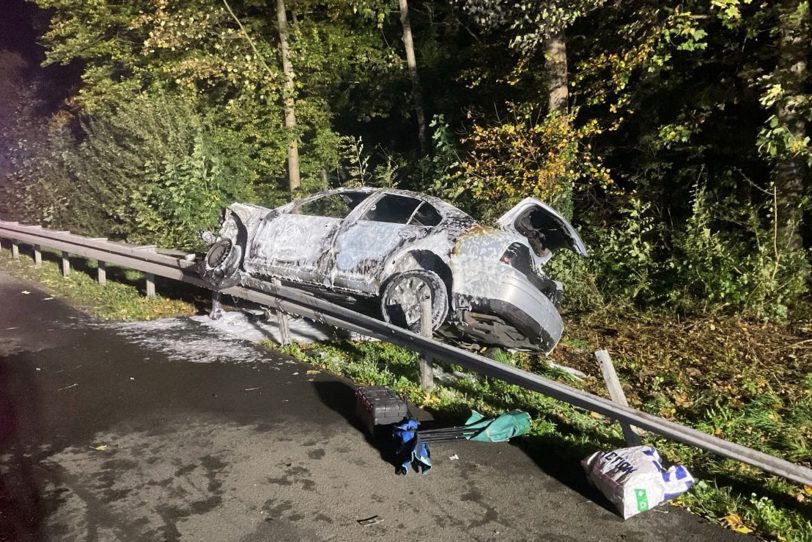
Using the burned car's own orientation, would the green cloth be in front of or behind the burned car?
behind

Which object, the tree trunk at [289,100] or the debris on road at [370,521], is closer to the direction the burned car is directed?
the tree trunk

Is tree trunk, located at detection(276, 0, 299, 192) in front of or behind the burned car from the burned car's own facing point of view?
in front

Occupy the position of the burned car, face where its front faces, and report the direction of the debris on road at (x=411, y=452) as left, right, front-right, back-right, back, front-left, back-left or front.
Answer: back-left

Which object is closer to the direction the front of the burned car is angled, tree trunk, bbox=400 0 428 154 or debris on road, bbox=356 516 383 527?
the tree trunk

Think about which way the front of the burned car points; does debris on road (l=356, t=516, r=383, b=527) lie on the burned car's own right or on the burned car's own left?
on the burned car's own left

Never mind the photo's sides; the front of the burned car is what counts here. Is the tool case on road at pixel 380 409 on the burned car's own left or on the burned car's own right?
on the burned car's own left

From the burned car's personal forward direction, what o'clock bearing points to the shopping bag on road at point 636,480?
The shopping bag on road is roughly at 7 o'clock from the burned car.

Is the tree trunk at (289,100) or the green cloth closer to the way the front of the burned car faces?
the tree trunk

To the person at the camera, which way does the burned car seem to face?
facing away from the viewer and to the left of the viewer

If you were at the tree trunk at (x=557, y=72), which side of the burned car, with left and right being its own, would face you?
right

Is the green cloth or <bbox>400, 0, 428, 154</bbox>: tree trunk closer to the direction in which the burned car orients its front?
the tree trunk
